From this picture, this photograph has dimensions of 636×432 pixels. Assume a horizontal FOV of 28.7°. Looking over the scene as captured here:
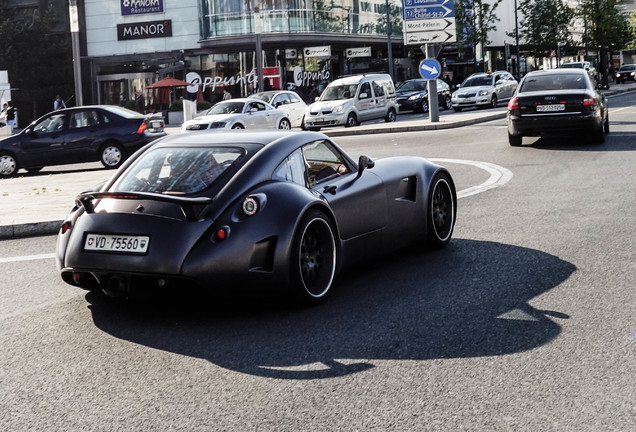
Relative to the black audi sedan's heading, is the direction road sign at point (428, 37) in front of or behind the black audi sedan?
in front

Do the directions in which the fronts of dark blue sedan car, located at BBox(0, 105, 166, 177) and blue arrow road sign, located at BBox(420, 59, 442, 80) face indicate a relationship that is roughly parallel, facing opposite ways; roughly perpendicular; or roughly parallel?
roughly perpendicular

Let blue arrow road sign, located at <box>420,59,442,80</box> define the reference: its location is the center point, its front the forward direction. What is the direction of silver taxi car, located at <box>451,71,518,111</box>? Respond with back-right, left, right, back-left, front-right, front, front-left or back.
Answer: back

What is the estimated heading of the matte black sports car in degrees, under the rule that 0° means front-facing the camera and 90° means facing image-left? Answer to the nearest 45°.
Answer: approximately 225°

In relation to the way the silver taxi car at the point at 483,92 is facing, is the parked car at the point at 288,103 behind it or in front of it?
in front

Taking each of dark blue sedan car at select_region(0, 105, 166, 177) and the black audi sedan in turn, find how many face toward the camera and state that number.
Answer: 0

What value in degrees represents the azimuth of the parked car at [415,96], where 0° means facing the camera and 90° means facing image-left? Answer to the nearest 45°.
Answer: approximately 45°

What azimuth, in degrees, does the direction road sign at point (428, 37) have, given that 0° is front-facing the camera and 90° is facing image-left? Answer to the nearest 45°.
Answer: approximately 0°

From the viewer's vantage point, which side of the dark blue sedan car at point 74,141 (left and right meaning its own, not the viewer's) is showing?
left

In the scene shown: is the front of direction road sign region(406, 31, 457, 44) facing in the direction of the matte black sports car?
yes

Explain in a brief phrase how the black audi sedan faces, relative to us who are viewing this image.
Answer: facing away from the viewer

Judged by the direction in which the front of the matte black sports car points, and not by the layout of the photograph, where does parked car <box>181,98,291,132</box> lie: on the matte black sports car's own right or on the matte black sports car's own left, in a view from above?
on the matte black sports car's own left
